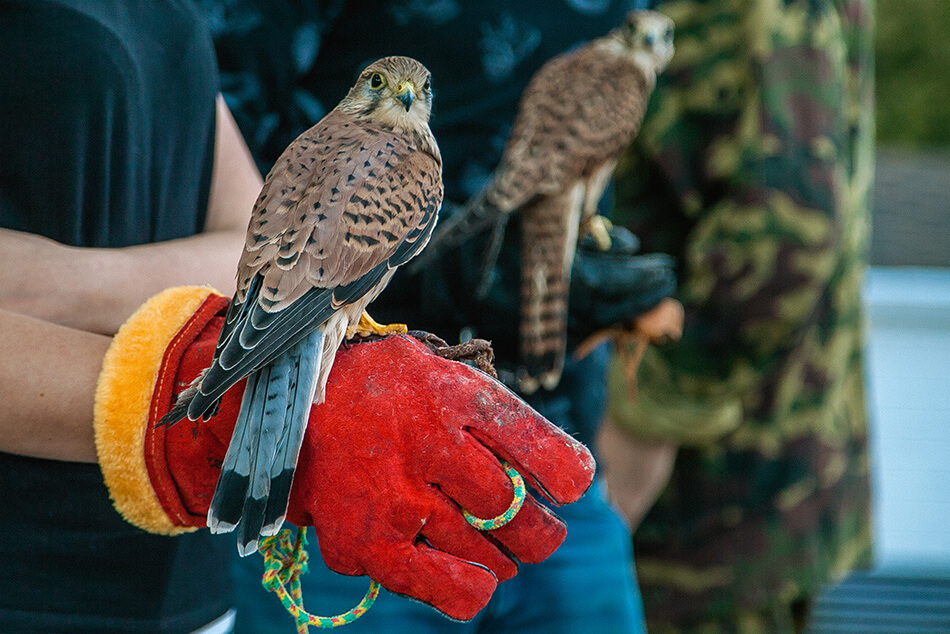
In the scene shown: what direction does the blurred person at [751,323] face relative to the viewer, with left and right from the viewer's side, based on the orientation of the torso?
facing to the left of the viewer

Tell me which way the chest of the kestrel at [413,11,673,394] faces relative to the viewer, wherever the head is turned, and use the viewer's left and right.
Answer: facing away from the viewer and to the right of the viewer

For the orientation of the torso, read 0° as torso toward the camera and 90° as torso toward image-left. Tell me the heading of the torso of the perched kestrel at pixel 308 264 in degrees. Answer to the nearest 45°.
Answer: approximately 225°

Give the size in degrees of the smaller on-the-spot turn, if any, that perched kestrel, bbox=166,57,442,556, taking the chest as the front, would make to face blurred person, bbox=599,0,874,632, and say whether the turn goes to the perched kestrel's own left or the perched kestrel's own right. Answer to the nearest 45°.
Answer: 0° — it already faces them

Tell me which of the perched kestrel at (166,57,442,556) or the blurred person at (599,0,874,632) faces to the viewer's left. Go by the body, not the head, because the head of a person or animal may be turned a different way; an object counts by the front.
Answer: the blurred person
